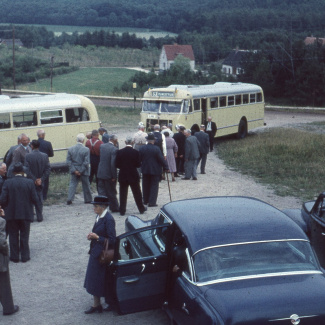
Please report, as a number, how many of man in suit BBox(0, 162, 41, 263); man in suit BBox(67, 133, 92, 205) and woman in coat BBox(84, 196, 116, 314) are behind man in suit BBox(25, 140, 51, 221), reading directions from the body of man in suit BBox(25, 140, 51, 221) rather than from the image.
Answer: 2

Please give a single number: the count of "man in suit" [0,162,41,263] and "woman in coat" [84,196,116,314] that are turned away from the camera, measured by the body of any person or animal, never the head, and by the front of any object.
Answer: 1

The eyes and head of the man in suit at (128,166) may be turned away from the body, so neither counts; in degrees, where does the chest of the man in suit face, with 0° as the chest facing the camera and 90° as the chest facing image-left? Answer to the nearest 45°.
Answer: approximately 180°
